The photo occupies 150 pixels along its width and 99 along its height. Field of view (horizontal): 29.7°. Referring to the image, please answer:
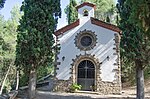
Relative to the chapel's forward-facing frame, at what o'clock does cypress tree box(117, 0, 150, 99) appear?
The cypress tree is roughly at 11 o'clock from the chapel.

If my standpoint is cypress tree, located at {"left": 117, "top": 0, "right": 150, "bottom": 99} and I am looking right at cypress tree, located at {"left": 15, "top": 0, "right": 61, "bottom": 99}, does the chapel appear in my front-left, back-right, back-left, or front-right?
front-right

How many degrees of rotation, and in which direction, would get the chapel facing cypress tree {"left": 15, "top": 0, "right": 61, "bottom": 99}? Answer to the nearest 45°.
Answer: approximately 45° to its right

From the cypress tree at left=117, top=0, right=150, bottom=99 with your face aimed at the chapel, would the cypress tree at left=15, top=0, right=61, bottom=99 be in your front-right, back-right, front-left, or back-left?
front-left

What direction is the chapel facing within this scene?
toward the camera
